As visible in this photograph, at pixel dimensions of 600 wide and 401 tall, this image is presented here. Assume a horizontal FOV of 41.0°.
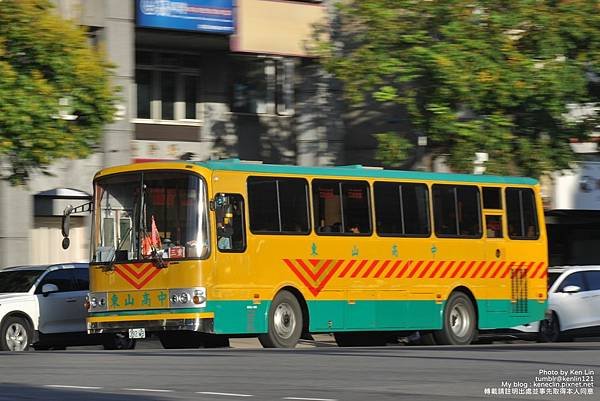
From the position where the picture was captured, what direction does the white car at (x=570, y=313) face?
facing the viewer and to the left of the viewer

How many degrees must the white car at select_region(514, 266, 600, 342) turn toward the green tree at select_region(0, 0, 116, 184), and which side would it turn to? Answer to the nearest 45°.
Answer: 0° — it already faces it

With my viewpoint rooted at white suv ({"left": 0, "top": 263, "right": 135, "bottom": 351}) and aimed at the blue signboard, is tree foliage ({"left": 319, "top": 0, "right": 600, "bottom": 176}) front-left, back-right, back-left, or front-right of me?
front-right

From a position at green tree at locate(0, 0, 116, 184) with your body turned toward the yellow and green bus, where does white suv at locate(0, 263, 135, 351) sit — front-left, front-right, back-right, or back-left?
front-right

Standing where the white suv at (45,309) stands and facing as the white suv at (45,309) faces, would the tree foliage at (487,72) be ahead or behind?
behind

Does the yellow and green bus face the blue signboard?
no

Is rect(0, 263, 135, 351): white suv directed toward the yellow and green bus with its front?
no

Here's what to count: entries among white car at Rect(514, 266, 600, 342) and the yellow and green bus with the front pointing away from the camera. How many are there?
0

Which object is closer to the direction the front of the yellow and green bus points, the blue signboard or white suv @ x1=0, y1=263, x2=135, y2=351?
the white suv

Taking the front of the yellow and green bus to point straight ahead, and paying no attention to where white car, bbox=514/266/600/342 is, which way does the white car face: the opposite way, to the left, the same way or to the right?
the same way

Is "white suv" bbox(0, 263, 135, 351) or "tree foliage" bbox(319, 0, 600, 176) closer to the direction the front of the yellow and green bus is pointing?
the white suv

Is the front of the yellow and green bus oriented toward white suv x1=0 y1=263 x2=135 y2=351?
no

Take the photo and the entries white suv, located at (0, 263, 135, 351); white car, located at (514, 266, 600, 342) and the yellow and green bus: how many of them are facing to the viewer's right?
0
